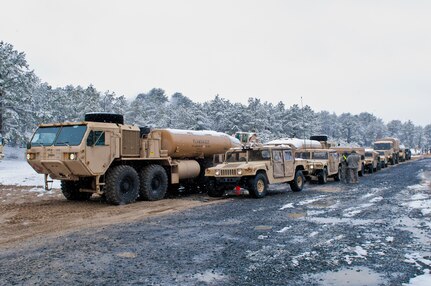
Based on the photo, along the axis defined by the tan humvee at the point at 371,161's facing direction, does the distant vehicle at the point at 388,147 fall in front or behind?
behind

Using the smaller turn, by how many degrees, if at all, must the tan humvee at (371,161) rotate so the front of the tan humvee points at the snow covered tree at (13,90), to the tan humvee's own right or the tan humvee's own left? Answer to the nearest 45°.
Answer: approximately 45° to the tan humvee's own right

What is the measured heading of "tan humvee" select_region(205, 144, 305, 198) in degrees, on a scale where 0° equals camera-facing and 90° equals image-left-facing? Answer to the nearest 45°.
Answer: approximately 45°

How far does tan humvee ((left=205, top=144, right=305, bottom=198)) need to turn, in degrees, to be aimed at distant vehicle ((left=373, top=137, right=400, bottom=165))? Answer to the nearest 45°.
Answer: approximately 180°

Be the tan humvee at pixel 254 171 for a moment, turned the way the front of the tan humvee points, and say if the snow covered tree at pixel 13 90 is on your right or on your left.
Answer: on your right

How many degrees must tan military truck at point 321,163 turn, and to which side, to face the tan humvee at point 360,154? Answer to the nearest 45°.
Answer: approximately 180°

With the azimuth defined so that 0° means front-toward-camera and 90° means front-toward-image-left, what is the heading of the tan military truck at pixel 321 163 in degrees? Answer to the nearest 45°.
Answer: approximately 45°

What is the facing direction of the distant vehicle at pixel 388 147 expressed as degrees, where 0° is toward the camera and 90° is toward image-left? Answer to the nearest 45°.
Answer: approximately 45°

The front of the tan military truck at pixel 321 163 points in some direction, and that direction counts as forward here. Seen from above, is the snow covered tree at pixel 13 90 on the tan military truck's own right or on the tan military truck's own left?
on the tan military truck's own right

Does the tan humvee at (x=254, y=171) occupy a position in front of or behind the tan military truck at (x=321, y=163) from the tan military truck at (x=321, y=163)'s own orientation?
in front
